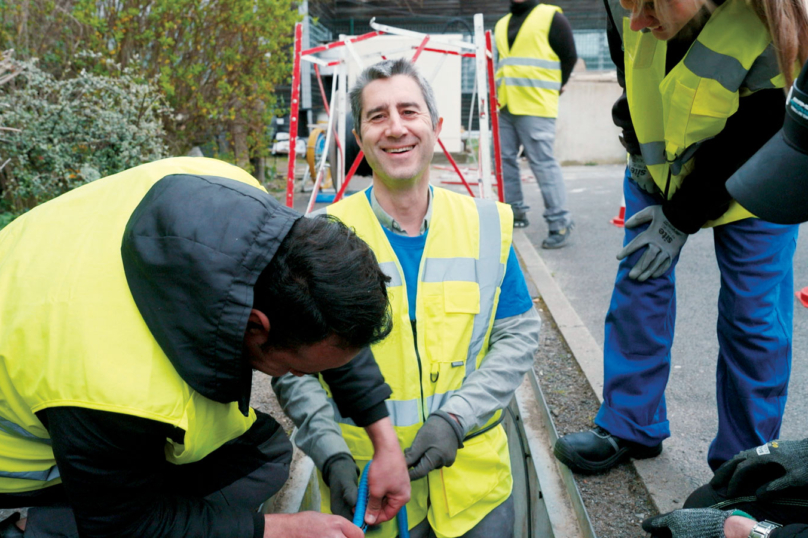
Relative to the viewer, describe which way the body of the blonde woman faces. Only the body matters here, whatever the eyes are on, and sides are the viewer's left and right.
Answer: facing the viewer and to the left of the viewer

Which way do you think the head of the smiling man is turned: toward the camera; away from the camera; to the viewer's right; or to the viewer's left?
toward the camera

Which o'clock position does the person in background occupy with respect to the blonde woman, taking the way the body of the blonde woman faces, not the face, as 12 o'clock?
The person in background is roughly at 4 o'clock from the blonde woman.

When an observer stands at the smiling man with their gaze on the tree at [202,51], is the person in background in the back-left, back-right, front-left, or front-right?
front-right

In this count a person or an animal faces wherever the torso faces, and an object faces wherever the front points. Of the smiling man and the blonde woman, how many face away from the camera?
0

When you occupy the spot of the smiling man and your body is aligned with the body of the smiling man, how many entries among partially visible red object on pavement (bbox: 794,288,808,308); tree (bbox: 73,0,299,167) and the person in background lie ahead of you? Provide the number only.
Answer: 0

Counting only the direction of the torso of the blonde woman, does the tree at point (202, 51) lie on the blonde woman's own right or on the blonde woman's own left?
on the blonde woman's own right

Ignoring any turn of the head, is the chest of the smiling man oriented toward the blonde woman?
no

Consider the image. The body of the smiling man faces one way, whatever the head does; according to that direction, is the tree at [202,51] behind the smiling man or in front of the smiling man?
behind

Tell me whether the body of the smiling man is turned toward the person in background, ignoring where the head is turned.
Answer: no

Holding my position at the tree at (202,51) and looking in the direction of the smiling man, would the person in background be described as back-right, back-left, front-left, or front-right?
front-left

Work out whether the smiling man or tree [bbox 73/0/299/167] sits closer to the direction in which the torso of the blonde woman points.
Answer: the smiling man

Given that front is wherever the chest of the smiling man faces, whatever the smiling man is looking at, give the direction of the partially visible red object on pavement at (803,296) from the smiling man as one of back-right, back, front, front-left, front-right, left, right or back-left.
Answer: back-left

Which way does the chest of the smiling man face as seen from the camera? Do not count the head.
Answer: toward the camera

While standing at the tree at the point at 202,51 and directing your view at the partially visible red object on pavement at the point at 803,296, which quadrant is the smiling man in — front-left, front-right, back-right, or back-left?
front-right
